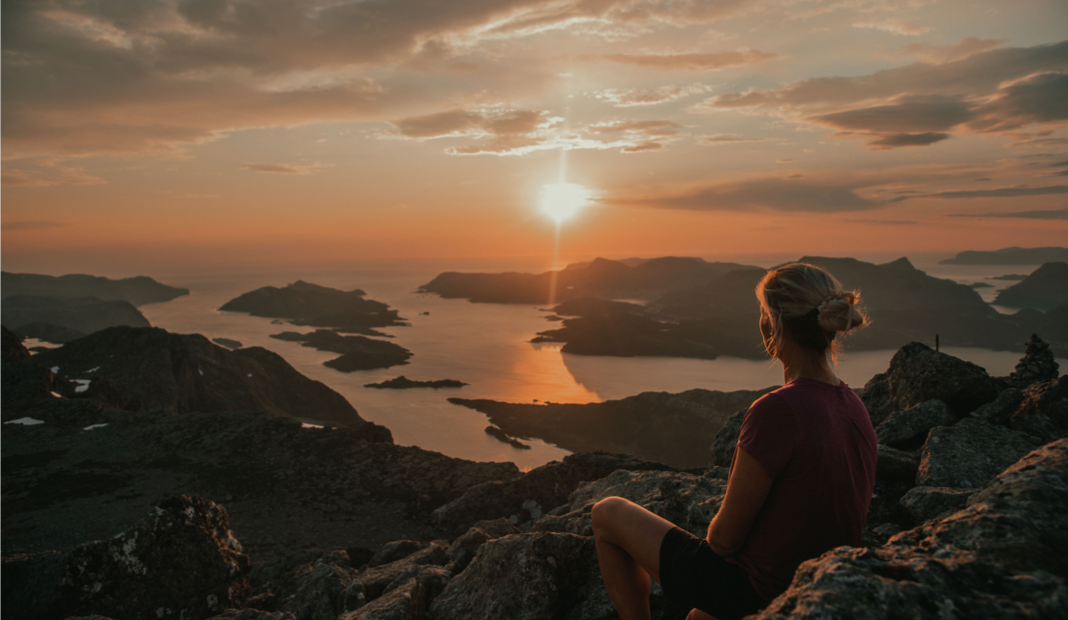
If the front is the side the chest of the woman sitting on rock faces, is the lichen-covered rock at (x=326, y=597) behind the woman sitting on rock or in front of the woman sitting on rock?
in front

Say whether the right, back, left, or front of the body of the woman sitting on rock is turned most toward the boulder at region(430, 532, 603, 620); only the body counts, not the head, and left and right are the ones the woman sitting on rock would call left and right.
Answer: front

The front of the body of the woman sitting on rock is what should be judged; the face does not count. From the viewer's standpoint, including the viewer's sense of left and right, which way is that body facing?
facing away from the viewer and to the left of the viewer

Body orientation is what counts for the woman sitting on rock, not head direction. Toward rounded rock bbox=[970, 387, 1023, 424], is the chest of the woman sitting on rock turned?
no

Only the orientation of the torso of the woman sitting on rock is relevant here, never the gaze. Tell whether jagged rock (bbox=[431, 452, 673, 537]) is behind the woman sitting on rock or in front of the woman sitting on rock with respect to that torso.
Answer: in front

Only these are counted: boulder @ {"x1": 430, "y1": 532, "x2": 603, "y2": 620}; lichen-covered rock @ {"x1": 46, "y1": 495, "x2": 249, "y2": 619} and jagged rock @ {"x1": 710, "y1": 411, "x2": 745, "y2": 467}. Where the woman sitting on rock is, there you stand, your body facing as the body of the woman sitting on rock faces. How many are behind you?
0

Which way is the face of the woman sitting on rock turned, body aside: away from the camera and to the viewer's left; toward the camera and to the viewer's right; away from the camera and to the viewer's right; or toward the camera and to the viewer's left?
away from the camera and to the viewer's left

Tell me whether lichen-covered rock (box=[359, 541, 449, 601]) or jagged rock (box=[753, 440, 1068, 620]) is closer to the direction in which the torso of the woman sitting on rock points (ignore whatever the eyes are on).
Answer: the lichen-covered rock

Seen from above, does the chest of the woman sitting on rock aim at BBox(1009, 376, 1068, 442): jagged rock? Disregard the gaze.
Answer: no
